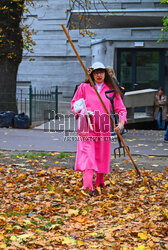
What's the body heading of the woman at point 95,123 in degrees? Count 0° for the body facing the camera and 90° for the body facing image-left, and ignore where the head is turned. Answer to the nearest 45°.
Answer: approximately 0°

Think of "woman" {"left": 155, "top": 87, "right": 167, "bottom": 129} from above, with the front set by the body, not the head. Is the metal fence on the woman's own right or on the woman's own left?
on the woman's own right

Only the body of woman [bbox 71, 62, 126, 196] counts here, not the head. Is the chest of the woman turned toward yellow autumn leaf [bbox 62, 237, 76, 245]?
yes

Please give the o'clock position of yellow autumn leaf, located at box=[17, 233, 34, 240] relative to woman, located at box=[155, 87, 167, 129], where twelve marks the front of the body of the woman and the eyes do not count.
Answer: The yellow autumn leaf is roughly at 12 o'clock from the woman.

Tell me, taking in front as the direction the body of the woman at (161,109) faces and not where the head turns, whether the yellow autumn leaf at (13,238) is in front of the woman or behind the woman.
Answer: in front

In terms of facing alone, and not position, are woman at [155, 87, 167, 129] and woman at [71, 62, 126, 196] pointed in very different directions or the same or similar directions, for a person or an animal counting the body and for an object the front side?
same or similar directions

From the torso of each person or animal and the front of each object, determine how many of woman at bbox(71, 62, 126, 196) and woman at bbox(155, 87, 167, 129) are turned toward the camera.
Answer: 2

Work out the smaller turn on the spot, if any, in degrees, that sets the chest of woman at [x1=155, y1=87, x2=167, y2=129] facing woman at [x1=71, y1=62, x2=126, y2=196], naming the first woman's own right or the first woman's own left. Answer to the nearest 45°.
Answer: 0° — they already face them

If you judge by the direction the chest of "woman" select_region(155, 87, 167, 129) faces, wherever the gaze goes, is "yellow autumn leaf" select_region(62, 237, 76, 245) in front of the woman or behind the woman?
in front

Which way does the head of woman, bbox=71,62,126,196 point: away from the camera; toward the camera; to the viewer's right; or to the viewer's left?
toward the camera

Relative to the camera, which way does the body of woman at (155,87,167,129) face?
toward the camera

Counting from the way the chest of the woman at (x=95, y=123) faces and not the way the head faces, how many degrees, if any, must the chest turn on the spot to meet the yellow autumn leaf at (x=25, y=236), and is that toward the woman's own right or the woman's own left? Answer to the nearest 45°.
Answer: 0° — they already face it

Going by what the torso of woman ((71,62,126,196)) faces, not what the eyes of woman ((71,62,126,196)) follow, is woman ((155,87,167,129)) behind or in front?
behind

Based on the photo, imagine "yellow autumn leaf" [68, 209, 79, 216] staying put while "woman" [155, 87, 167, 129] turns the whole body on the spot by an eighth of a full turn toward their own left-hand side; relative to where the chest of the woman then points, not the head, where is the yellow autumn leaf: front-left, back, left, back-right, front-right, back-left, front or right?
front-right
